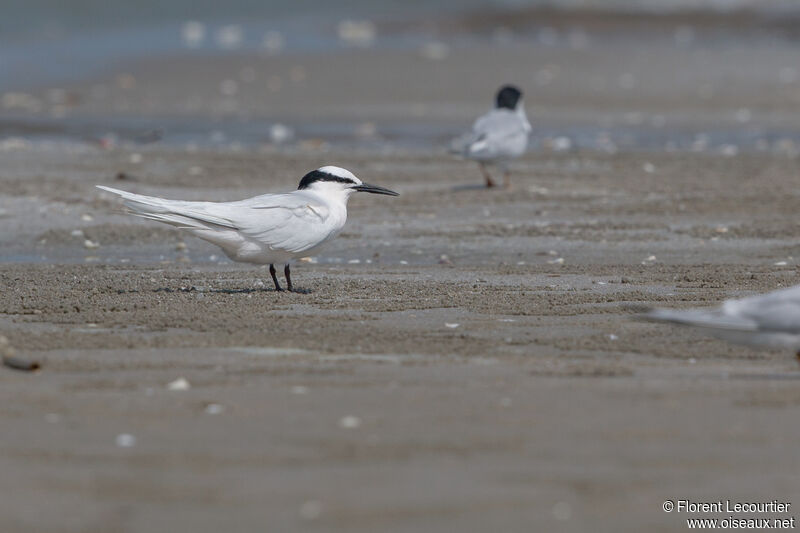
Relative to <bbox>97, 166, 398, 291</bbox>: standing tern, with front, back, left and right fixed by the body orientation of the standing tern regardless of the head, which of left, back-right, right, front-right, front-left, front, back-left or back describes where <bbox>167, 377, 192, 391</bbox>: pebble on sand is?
right

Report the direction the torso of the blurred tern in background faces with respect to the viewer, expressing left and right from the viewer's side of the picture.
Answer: facing away from the viewer and to the right of the viewer

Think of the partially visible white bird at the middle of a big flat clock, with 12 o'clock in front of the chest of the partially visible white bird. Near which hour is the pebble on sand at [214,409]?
The pebble on sand is roughly at 5 o'clock from the partially visible white bird.

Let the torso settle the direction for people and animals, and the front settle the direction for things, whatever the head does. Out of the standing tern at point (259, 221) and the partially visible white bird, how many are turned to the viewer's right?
2

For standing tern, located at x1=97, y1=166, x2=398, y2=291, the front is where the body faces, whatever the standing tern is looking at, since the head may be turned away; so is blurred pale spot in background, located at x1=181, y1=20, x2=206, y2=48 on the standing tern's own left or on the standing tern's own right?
on the standing tern's own left

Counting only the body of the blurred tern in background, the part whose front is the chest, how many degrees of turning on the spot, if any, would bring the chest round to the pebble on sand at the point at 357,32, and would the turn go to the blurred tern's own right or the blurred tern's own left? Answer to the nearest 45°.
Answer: approximately 45° to the blurred tern's own left

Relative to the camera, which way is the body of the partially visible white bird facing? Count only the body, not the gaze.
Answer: to the viewer's right

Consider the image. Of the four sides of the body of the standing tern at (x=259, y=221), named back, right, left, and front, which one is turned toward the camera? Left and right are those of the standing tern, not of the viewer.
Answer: right

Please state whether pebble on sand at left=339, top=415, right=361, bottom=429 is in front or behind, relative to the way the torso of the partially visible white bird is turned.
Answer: behind

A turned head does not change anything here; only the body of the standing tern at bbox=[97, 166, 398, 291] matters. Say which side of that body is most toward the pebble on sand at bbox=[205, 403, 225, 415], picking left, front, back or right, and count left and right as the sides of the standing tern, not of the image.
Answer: right

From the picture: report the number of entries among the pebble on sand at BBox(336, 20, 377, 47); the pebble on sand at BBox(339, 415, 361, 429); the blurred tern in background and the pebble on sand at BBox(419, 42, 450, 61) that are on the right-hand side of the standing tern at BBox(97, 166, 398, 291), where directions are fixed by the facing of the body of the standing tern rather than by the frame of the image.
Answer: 1
